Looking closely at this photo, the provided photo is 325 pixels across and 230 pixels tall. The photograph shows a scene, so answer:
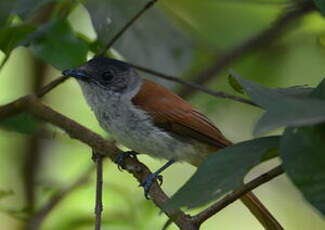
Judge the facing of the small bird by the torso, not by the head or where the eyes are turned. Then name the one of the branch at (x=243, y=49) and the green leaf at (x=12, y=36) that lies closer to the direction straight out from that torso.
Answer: the green leaf

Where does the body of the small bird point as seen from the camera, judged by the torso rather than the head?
to the viewer's left
